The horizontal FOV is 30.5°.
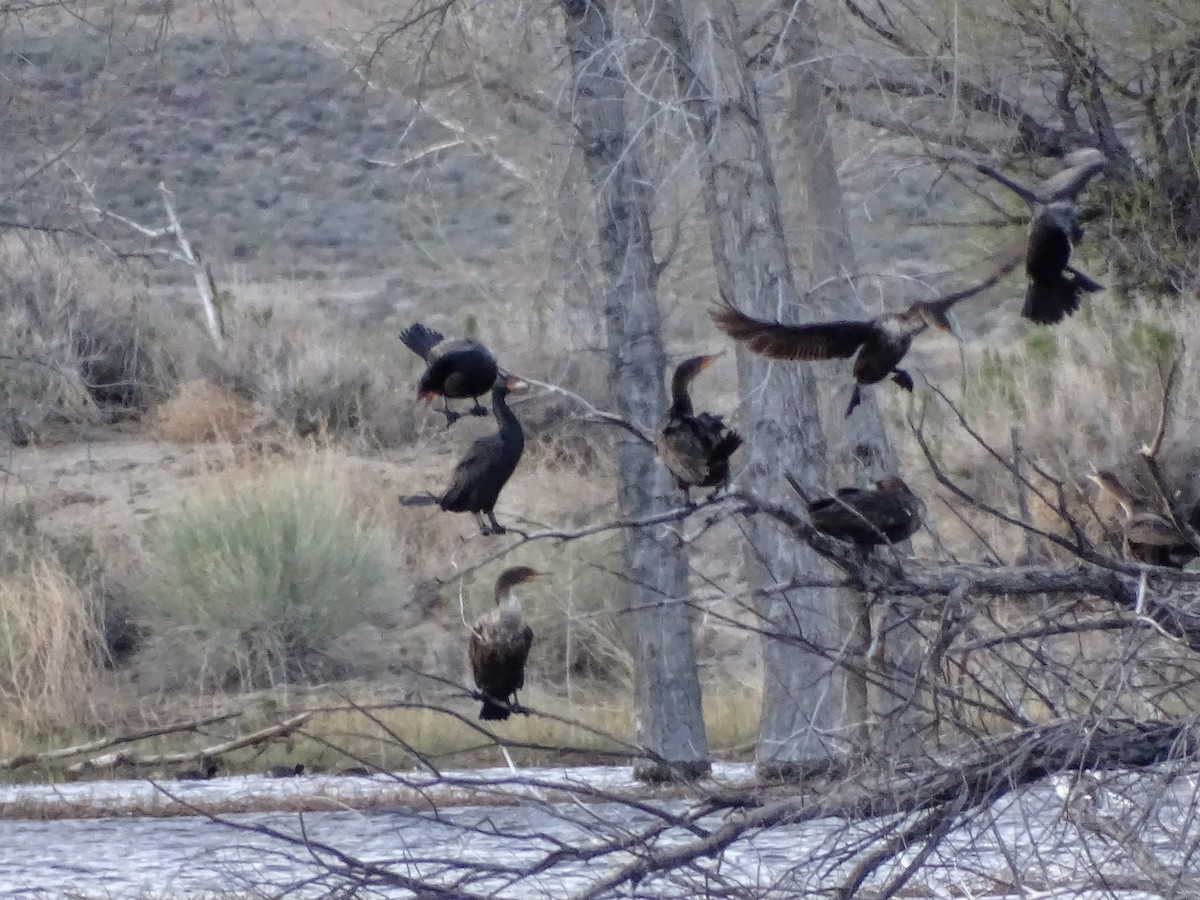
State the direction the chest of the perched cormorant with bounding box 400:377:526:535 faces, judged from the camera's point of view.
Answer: to the viewer's right

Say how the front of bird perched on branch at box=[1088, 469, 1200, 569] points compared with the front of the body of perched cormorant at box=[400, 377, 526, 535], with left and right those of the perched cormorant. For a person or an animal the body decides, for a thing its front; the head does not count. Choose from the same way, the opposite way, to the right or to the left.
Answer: the opposite way

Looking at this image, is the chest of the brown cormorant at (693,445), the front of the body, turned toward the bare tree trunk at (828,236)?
no

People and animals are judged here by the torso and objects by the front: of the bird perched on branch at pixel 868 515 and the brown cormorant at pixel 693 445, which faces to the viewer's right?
the bird perched on branch

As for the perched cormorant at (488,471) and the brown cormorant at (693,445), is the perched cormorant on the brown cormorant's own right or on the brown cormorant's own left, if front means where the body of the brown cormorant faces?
on the brown cormorant's own right

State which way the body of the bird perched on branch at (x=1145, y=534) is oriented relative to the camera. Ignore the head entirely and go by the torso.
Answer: to the viewer's left

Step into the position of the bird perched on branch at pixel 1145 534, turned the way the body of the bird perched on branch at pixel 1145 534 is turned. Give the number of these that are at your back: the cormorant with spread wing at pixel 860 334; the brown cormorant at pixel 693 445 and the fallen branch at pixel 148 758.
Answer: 0

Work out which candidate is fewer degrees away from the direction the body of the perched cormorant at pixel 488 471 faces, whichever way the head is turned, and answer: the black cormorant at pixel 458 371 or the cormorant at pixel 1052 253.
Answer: the cormorant

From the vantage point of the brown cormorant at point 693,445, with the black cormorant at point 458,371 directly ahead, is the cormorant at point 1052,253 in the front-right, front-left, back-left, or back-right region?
back-right

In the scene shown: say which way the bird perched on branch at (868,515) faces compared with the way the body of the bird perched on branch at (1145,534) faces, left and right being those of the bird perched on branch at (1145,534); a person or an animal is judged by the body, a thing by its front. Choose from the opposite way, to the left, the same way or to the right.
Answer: the opposite way

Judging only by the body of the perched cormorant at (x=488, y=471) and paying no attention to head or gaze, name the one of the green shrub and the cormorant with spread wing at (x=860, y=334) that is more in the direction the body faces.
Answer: the cormorant with spread wing
